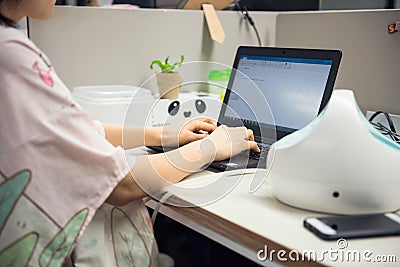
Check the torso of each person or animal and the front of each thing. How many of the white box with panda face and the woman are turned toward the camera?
1

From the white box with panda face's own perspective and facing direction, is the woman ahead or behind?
ahead

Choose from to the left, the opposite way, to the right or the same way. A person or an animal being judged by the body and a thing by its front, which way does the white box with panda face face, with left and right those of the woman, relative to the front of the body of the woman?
to the right

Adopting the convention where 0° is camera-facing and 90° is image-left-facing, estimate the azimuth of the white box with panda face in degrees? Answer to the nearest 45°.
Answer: approximately 0°

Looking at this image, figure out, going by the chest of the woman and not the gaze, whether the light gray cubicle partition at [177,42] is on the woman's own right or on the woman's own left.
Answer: on the woman's own left

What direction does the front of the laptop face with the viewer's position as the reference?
facing the viewer and to the left of the viewer

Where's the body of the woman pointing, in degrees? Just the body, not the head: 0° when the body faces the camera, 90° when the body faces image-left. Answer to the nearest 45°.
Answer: approximately 270°

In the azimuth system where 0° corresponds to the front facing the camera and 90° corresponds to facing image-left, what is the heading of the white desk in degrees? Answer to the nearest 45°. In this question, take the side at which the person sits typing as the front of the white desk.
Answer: approximately 45°

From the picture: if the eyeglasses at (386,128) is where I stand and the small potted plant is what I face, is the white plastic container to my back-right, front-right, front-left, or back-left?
front-left

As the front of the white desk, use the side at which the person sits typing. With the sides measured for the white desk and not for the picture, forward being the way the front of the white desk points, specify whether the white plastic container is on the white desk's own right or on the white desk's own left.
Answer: on the white desk's own right

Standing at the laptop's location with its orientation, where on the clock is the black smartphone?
The black smartphone is roughly at 10 o'clock from the laptop.

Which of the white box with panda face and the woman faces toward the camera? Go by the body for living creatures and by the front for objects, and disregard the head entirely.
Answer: the white box with panda face

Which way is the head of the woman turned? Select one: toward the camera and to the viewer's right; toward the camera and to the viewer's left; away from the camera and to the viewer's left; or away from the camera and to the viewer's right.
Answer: away from the camera and to the viewer's right

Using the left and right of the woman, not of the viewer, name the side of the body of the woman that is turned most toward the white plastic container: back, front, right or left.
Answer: left
